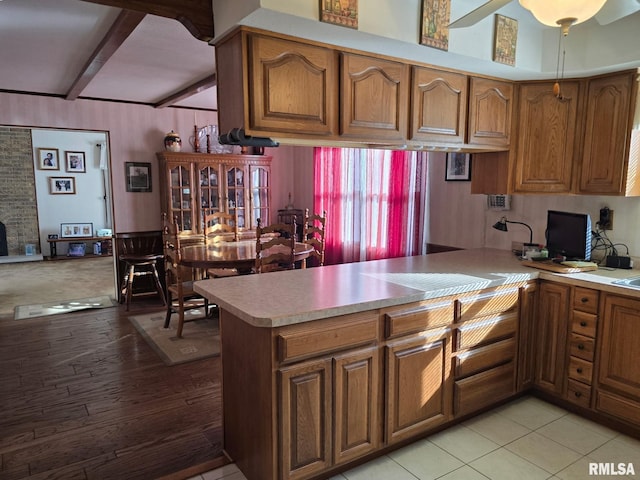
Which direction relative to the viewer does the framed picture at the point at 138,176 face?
toward the camera

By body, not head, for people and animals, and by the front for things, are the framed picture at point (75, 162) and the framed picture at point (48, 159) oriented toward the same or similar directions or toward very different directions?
same or similar directions

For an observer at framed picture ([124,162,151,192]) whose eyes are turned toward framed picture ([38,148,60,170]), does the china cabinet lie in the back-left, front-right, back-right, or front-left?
back-right

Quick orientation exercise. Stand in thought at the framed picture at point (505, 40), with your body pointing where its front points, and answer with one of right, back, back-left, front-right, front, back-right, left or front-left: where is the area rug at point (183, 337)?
back-right

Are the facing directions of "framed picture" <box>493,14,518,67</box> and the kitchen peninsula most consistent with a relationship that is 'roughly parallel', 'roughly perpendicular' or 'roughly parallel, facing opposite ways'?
roughly parallel

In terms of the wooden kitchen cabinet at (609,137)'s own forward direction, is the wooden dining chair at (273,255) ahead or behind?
ahead

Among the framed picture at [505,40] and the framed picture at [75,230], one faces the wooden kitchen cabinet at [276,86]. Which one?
the framed picture at [75,230]

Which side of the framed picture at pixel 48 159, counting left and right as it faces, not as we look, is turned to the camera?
front

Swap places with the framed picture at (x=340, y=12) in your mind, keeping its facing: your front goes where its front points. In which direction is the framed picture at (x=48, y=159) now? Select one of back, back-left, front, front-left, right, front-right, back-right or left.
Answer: back

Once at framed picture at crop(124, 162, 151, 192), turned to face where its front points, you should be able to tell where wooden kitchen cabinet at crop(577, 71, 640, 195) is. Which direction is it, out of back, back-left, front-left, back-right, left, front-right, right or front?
front-left

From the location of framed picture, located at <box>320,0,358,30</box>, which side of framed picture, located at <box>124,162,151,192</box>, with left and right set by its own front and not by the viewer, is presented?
front

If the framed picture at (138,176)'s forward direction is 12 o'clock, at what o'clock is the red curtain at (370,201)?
The red curtain is roughly at 10 o'clock from the framed picture.

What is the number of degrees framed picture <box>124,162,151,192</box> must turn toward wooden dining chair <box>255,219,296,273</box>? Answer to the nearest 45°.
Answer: approximately 45° to its left

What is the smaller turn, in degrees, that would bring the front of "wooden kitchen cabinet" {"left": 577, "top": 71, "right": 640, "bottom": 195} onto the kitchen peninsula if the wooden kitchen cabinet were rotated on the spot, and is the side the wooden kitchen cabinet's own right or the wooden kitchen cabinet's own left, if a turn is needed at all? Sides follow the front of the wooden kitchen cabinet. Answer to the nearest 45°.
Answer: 0° — it already faces it

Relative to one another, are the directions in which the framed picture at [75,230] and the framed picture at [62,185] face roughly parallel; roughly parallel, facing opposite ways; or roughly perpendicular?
roughly parallel

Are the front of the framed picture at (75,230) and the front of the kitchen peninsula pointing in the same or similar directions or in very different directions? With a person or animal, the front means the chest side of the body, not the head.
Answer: same or similar directions

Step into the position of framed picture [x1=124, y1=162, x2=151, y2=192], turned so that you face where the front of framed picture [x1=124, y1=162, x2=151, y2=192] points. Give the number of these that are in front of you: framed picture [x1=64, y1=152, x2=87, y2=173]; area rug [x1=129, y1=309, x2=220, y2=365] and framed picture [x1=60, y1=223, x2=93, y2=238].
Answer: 1

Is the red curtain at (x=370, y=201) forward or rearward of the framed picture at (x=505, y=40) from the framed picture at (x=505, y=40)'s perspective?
rearward
